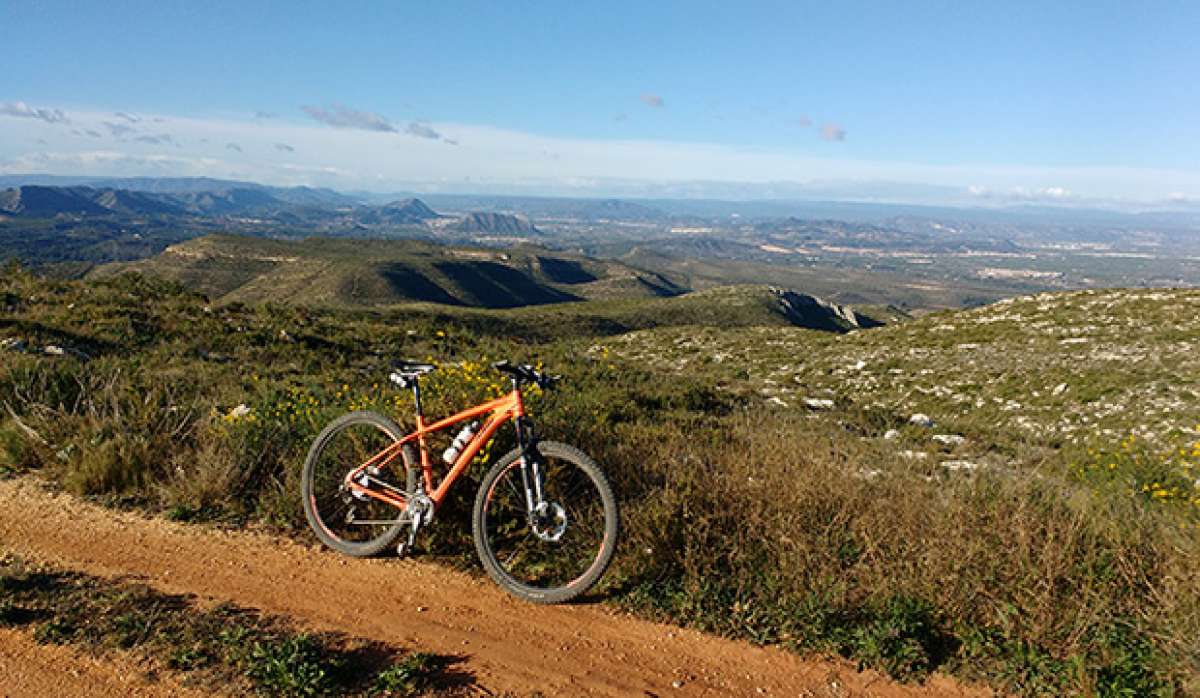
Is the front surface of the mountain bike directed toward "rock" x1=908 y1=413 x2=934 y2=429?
no

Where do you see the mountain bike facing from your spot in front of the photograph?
facing the viewer and to the right of the viewer
